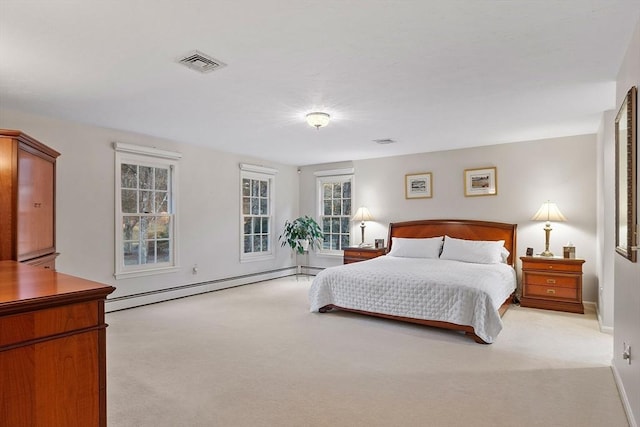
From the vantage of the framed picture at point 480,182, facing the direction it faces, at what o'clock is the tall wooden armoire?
The tall wooden armoire is roughly at 1 o'clock from the framed picture.

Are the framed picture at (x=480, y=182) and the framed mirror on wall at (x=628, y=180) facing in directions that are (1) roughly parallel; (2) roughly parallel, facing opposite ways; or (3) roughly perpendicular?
roughly perpendicular

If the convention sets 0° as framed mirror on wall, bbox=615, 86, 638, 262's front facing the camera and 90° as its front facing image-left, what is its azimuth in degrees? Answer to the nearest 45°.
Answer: approximately 90°

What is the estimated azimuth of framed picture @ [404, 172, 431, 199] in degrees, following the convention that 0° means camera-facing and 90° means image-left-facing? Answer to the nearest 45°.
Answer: approximately 45°

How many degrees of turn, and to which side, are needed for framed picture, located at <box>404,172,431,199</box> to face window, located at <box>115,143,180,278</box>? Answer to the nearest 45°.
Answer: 0° — it already faces it

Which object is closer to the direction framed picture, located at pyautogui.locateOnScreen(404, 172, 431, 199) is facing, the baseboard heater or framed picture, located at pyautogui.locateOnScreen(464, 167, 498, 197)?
the baseboard heater

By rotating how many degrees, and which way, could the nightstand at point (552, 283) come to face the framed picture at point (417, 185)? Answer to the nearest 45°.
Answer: approximately 90° to its right

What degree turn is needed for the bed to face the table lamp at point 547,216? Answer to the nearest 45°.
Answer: approximately 180°

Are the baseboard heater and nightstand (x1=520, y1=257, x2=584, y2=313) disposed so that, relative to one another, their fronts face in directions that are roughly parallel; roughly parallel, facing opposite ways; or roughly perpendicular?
roughly perpendicular

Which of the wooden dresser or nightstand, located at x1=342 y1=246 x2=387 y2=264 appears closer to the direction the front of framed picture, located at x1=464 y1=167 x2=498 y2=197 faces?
the wooden dresser
